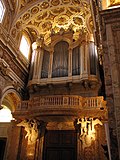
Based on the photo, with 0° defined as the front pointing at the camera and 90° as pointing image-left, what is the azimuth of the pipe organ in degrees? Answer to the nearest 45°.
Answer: approximately 0°
